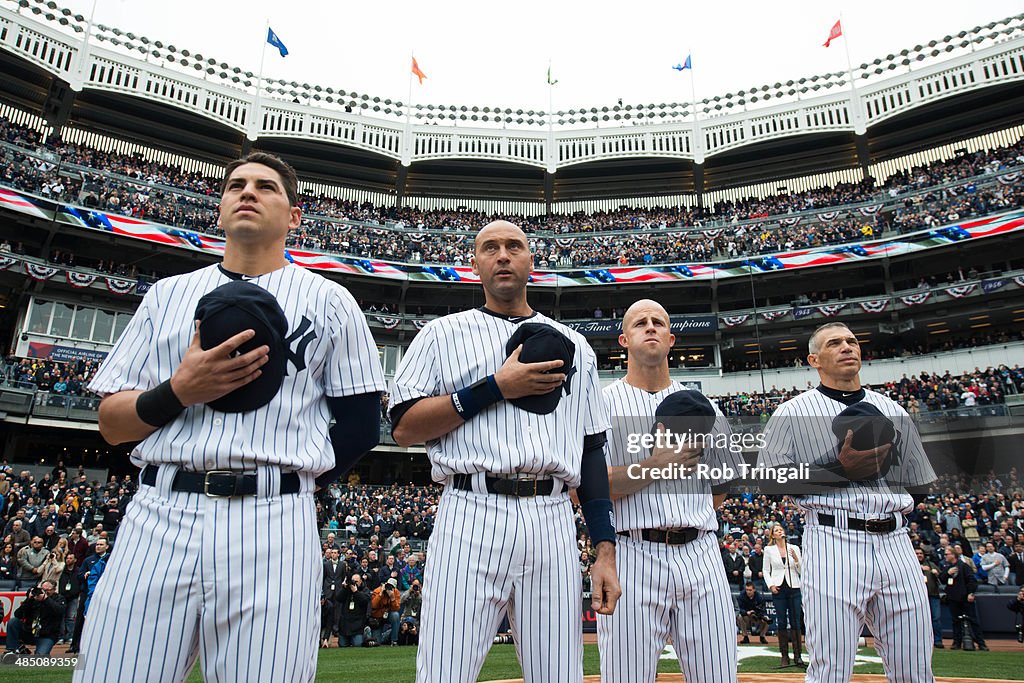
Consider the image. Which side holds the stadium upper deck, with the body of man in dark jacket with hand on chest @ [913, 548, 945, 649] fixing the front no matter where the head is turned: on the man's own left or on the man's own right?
on the man's own right

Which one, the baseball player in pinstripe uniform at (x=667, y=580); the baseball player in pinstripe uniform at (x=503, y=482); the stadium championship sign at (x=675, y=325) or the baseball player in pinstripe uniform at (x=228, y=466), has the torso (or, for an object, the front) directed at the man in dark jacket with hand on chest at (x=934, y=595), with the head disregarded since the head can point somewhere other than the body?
the stadium championship sign

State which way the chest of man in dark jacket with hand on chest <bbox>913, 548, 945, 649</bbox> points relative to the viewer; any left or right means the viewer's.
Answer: facing the viewer and to the left of the viewer

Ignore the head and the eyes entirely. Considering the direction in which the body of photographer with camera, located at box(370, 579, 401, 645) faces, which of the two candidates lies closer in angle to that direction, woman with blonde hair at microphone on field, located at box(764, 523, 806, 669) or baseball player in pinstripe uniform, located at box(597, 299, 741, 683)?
the baseball player in pinstripe uniform

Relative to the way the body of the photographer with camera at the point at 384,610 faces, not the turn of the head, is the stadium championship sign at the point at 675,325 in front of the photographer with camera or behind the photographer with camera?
behind

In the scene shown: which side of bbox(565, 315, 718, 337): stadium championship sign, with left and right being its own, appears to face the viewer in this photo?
front

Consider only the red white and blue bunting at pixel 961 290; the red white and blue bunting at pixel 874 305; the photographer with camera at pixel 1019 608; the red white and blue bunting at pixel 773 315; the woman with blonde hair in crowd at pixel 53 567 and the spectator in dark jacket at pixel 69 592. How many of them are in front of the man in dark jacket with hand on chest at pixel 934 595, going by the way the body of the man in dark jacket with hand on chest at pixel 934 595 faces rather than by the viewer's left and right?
2

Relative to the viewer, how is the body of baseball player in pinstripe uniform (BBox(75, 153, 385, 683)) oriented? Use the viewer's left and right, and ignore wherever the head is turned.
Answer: facing the viewer

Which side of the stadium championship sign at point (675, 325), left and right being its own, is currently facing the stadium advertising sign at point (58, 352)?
right

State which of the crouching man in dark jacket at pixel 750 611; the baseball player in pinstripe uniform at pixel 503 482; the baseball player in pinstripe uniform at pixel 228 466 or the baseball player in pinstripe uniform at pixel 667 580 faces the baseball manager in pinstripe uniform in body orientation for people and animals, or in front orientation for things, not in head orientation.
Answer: the crouching man in dark jacket
